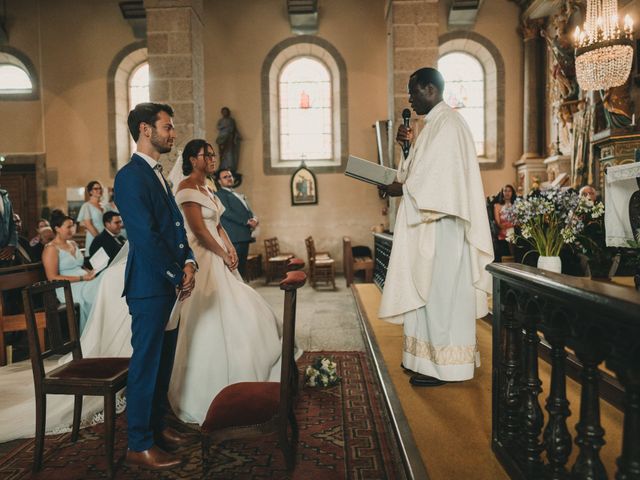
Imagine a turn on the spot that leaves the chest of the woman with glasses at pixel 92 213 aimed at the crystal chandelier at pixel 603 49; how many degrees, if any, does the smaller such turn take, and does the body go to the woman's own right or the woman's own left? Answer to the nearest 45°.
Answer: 0° — they already face it

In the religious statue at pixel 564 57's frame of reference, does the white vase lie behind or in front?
in front

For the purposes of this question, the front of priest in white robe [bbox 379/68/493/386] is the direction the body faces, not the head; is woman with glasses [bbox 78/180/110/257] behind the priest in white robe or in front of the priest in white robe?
in front

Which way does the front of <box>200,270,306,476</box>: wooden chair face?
to the viewer's left

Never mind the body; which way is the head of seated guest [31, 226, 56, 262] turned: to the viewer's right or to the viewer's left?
to the viewer's right

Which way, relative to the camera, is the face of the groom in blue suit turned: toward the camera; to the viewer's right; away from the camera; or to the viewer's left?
to the viewer's right

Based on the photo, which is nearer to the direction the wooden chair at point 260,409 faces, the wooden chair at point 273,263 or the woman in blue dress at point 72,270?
the woman in blue dress

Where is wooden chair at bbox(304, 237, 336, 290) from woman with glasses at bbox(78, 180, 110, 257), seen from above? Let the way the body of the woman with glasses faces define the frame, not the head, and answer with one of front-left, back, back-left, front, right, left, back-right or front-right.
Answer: front-left

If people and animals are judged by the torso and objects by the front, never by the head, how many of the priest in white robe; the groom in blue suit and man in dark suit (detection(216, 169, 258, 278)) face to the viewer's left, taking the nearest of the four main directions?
1

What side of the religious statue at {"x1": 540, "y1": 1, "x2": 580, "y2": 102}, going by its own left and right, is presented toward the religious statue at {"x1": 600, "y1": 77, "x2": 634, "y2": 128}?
left

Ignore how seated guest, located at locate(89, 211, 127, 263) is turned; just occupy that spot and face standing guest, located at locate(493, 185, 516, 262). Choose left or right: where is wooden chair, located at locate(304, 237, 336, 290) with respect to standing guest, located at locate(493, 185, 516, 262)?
left

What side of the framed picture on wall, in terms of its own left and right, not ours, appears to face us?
front

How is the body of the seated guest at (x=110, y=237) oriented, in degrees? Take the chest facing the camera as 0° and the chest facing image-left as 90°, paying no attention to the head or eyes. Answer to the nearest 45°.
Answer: approximately 315°

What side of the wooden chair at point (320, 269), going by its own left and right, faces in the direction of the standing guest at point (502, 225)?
front

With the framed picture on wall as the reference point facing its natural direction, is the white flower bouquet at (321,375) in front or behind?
in front

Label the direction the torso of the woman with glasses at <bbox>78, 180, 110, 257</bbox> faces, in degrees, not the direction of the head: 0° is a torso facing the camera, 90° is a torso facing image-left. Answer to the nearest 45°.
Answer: approximately 315°

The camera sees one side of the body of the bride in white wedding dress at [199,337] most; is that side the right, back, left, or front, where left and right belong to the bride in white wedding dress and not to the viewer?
right

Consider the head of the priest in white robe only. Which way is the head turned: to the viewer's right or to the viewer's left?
to the viewer's left

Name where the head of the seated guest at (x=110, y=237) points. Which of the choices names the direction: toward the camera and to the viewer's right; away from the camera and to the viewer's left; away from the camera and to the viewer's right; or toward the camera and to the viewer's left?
toward the camera and to the viewer's right
